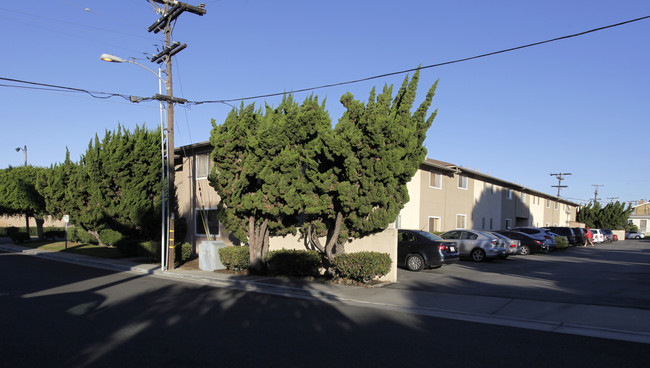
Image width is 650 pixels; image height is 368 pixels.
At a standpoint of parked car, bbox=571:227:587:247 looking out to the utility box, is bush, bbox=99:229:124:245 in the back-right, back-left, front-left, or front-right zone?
front-right

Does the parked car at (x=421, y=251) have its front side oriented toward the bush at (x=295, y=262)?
no

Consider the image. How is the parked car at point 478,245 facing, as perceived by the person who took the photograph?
facing away from the viewer and to the left of the viewer

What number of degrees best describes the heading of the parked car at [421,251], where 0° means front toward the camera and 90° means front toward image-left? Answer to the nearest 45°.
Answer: approximately 135°

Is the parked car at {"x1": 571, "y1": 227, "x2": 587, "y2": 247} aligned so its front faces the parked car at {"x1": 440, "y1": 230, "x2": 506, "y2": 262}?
no

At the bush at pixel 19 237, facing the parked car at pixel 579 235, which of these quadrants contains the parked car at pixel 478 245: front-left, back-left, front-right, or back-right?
front-right

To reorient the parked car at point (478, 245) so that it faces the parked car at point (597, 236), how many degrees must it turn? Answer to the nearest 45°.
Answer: approximately 45° to its right

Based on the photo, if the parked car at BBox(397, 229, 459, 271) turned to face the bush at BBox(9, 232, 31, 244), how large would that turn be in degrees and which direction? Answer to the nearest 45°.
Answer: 0° — it already faces it

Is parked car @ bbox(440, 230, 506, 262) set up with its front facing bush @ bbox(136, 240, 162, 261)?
no

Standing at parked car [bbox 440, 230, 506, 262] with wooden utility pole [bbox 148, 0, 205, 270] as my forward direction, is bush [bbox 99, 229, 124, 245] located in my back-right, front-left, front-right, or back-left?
front-right

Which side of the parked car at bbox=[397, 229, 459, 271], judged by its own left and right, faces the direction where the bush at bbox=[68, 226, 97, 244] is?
front

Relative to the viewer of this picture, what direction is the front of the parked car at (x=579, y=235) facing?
facing to the left of the viewer

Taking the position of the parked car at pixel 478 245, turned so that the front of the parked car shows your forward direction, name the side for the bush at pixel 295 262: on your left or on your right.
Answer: on your left

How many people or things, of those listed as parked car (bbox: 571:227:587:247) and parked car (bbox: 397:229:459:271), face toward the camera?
0

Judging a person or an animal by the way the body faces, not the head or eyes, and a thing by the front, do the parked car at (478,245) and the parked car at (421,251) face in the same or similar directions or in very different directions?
same or similar directions

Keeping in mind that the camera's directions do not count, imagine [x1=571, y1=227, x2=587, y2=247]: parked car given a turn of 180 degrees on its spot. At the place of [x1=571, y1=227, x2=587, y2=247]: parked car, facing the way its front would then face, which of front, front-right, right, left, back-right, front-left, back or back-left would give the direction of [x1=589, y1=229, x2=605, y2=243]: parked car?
left

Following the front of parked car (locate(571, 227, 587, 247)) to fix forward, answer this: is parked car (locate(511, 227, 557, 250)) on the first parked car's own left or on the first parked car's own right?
on the first parked car's own left
